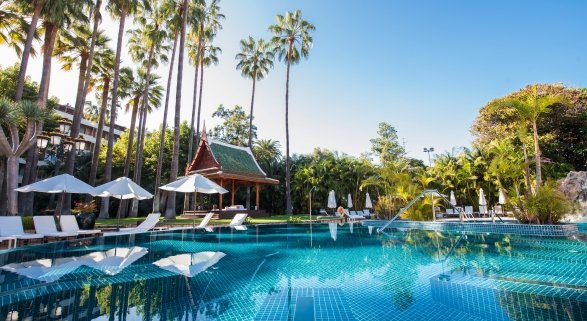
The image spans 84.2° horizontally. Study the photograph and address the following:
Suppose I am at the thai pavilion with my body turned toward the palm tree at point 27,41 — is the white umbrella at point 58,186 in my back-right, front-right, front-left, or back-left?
front-left

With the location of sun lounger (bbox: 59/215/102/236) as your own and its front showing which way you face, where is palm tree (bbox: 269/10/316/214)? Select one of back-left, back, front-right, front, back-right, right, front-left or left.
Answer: front-left

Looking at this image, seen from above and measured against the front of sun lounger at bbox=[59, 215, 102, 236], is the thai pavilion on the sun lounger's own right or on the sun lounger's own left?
on the sun lounger's own left

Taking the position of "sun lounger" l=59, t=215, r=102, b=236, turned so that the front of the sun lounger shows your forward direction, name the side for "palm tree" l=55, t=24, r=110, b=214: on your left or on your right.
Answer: on your left
